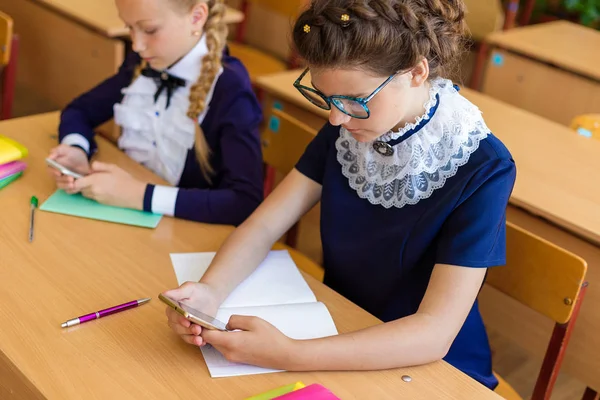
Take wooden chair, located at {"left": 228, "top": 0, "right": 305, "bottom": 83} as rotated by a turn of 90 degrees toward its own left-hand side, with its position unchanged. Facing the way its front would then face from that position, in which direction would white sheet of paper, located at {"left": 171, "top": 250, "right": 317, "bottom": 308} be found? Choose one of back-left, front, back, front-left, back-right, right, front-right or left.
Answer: front-right

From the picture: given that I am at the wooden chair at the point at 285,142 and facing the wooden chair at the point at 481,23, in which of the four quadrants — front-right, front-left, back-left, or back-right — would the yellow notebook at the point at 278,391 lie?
back-right

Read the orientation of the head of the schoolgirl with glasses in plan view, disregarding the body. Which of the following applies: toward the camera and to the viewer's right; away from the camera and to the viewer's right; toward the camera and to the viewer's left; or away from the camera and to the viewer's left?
toward the camera and to the viewer's left

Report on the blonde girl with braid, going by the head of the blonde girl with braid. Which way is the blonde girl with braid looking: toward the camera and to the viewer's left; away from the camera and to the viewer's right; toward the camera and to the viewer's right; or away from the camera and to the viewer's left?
toward the camera and to the viewer's left

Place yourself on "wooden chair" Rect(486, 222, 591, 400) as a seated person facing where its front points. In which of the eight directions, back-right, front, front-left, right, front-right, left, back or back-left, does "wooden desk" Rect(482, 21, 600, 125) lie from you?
back-right

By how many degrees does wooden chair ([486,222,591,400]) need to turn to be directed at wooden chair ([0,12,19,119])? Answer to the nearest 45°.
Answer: approximately 45° to its right

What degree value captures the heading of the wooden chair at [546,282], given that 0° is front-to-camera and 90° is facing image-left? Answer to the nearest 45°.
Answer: approximately 45°

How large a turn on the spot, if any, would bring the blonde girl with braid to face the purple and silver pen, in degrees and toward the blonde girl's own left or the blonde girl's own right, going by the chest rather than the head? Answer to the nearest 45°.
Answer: approximately 45° to the blonde girl's own left
